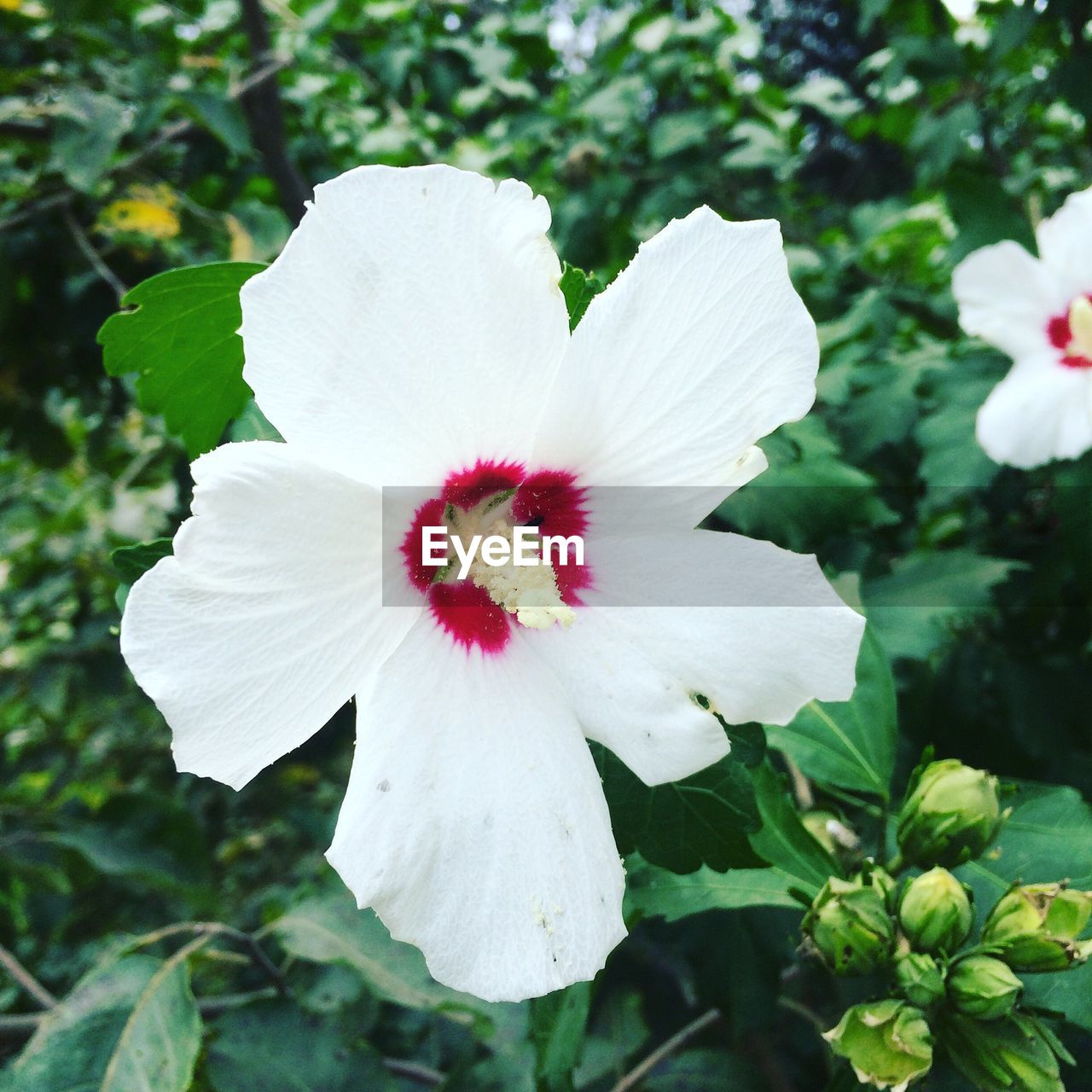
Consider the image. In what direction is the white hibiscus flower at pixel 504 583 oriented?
toward the camera
